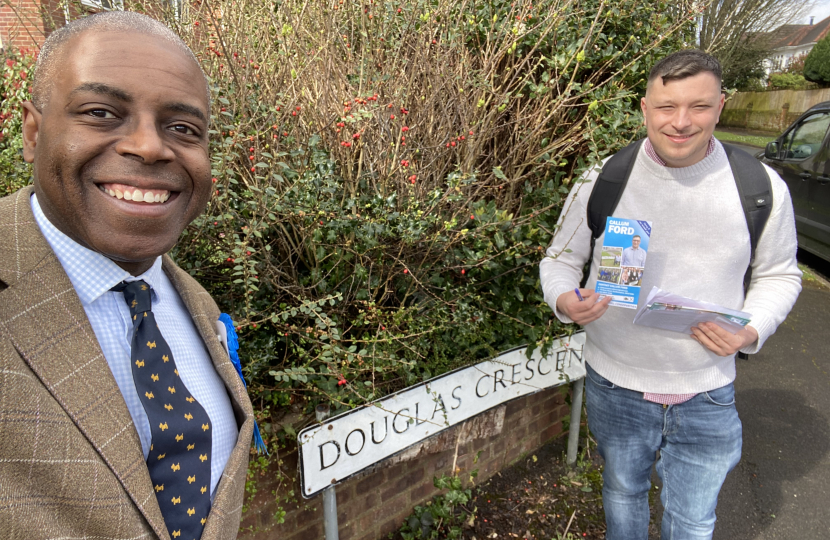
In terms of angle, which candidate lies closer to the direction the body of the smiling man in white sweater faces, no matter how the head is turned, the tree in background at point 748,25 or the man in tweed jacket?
the man in tweed jacket

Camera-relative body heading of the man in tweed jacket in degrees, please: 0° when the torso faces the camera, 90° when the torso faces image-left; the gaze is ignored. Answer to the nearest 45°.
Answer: approximately 315°

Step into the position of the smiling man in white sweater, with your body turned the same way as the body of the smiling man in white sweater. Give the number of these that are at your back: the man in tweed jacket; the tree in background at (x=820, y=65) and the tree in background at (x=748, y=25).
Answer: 2

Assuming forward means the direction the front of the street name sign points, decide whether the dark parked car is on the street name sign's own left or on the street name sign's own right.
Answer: on the street name sign's own left

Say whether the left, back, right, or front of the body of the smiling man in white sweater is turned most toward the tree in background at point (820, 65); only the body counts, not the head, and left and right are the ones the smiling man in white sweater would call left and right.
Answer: back

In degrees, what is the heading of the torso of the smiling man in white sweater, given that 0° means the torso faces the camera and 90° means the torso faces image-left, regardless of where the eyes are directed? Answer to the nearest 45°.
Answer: approximately 0°

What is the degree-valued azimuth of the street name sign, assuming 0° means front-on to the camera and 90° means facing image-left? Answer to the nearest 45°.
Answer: approximately 315°

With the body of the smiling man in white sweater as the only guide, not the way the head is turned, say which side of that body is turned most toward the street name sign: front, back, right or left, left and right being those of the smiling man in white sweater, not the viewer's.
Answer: right

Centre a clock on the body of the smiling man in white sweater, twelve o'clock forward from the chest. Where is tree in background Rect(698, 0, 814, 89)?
The tree in background is roughly at 6 o'clock from the smiling man in white sweater.

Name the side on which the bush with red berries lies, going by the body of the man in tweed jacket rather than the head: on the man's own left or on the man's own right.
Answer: on the man's own left

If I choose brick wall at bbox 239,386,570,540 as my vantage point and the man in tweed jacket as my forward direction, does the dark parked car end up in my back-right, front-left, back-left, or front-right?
back-left

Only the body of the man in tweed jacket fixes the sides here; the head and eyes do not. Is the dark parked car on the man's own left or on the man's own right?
on the man's own left
